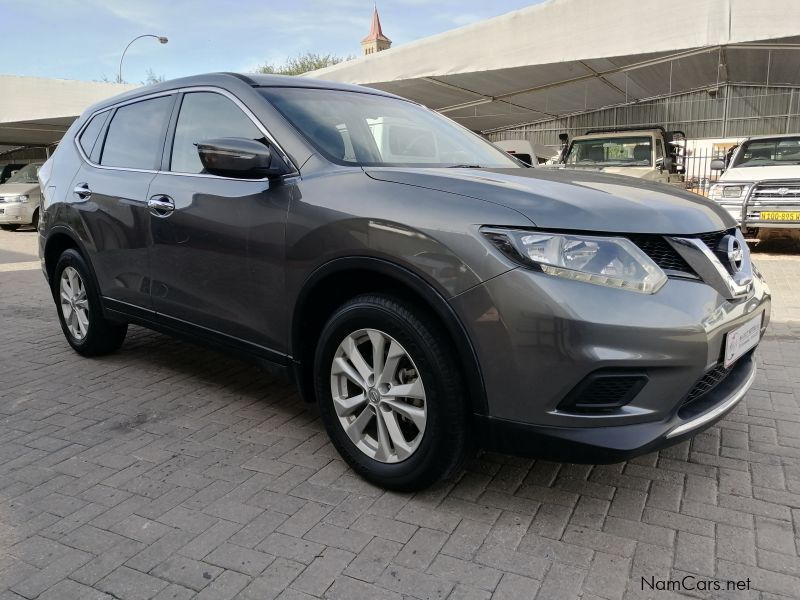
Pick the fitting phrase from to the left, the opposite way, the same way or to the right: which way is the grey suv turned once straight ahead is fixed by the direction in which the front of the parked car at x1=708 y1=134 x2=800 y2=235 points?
to the left

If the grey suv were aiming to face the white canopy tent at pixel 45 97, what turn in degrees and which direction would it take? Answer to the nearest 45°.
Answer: approximately 180°

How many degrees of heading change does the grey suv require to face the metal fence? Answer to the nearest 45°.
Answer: approximately 90° to its left

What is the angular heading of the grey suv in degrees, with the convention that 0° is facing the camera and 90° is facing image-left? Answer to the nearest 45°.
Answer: approximately 315°

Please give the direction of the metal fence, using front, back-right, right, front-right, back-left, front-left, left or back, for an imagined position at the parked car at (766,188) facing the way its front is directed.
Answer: back

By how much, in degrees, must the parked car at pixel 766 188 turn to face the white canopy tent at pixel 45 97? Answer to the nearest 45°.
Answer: approximately 90° to its right

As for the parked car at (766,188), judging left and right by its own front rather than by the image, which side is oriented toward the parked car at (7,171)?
right

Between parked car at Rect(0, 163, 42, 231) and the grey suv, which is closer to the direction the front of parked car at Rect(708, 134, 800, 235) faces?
the grey suv

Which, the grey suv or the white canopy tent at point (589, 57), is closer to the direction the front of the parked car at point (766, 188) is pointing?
the grey suv

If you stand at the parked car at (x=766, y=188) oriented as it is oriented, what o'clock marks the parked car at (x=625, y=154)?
the parked car at (x=625, y=154) is roughly at 4 o'clock from the parked car at (x=766, y=188).
